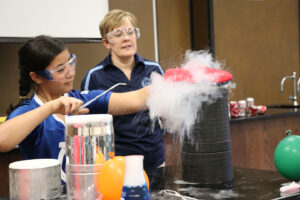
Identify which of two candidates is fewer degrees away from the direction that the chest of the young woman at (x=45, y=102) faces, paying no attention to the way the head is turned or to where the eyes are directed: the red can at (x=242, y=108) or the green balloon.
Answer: the green balloon

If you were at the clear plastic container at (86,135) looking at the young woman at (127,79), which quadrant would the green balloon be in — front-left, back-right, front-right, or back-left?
front-right

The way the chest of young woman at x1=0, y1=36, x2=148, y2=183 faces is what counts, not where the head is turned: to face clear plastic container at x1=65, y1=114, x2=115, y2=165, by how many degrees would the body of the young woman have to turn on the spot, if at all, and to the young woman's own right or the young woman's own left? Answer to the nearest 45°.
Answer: approximately 45° to the young woman's own right

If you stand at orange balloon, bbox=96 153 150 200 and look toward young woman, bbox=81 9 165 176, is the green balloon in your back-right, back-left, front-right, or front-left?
front-right

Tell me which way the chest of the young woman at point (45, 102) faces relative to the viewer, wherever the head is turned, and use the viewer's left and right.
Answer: facing the viewer and to the right of the viewer

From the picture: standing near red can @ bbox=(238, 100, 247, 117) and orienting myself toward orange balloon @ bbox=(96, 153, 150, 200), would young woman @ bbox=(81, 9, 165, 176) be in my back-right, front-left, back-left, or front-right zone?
front-right

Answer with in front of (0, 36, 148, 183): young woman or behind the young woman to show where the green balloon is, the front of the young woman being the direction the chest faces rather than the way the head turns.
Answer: in front

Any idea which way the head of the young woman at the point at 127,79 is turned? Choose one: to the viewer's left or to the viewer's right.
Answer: to the viewer's right

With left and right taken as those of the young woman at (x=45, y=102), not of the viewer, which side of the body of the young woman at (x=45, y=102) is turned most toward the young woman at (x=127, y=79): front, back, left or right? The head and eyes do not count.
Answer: left

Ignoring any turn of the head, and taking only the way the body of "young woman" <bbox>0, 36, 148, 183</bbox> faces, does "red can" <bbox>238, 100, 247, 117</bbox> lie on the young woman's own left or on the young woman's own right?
on the young woman's own left

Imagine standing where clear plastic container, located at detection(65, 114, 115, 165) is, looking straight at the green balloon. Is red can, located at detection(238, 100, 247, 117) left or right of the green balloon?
left
